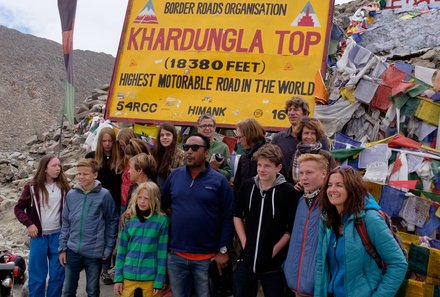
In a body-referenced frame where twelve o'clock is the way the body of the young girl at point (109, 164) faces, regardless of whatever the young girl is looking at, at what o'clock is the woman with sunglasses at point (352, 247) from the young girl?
The woman with sunglasses is roughly at 11 o'clock from the young girl.

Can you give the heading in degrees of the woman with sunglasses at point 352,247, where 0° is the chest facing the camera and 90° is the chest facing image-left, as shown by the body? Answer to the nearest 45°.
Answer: approximately 45°

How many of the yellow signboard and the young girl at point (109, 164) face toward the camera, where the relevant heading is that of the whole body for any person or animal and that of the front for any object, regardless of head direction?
2

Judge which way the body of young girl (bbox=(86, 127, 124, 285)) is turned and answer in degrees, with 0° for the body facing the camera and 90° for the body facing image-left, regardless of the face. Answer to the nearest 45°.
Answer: approximately 0°

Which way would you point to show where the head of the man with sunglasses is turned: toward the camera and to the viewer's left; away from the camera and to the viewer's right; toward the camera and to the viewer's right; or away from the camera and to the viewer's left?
toward the camera and to the viewer's left
